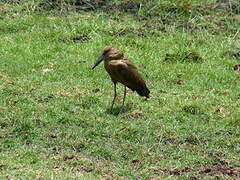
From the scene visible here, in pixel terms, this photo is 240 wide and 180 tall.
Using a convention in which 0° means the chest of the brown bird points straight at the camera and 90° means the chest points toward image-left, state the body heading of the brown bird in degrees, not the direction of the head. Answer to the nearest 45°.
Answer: approximately 90°
